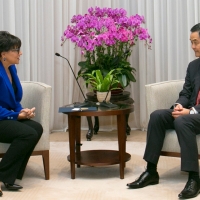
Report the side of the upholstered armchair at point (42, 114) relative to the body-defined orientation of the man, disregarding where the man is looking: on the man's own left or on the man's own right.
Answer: on the man's own right

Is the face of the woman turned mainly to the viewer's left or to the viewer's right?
to the viewer's right

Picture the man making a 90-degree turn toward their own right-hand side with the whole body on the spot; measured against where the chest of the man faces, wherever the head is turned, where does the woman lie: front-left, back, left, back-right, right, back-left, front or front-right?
front-left

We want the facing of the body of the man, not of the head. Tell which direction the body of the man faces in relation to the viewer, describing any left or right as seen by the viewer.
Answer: facing the viewer and to the left of the viewer

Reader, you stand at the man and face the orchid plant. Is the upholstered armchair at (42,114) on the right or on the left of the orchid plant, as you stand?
left
